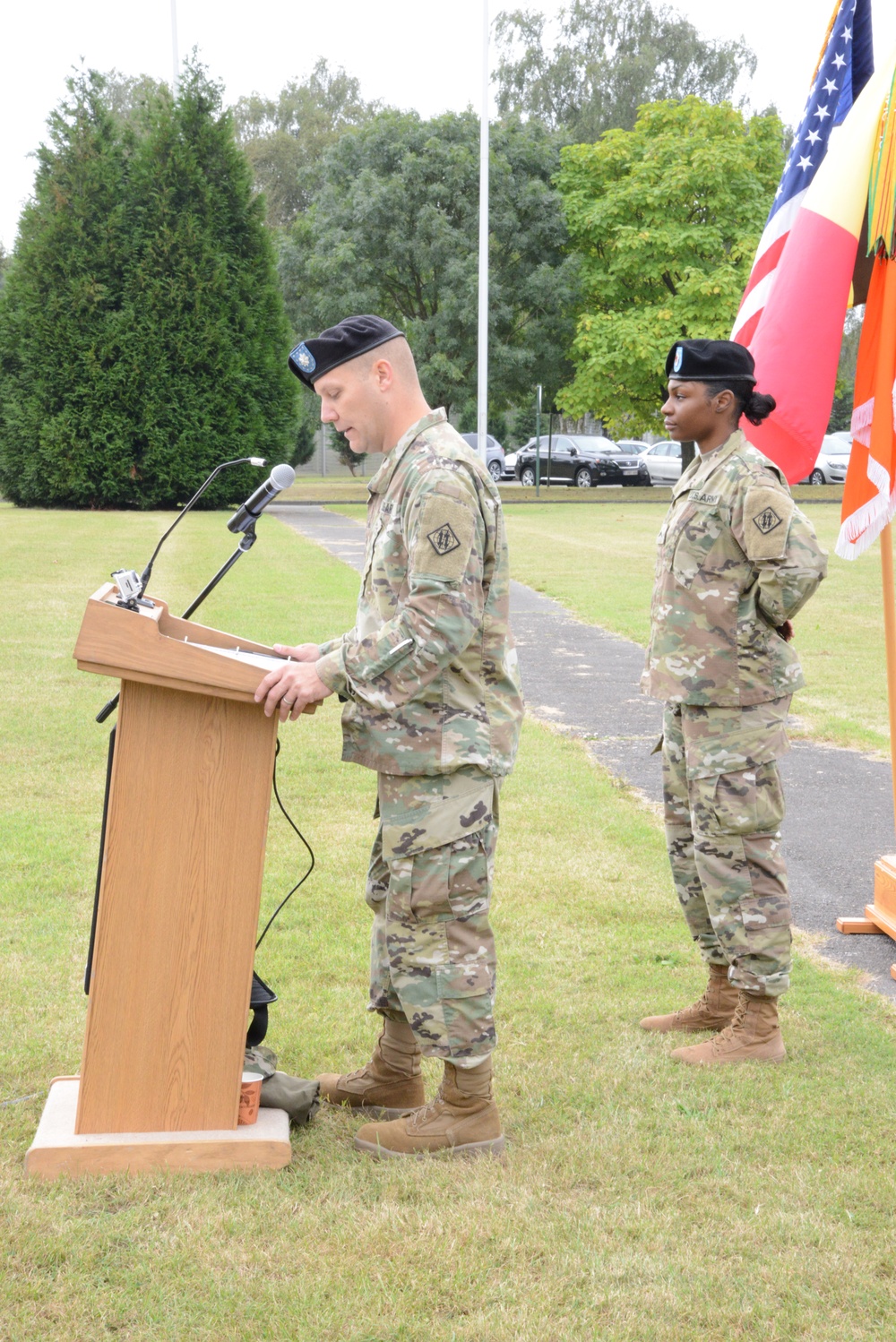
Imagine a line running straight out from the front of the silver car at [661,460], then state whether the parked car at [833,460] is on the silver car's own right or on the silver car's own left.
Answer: on the silver car's own left

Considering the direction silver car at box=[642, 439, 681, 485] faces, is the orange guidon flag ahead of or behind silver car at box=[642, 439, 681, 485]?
ahead

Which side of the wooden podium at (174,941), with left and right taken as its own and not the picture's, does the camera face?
left

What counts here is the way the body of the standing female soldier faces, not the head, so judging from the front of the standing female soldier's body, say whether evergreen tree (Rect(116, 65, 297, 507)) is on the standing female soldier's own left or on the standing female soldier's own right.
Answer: on the standing female soldier's own right

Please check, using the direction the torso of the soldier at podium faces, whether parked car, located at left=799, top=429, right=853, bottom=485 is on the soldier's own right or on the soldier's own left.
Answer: on the soldier's own right

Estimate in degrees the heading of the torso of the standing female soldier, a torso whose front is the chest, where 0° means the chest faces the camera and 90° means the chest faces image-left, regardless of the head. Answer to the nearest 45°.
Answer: approximately 90°

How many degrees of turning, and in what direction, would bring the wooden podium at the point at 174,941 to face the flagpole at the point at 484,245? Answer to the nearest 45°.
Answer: approximately 90° to its right

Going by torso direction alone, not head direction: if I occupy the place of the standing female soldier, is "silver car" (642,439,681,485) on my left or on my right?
on my right

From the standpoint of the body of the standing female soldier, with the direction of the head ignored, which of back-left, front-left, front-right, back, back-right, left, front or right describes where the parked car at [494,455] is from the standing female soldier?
right

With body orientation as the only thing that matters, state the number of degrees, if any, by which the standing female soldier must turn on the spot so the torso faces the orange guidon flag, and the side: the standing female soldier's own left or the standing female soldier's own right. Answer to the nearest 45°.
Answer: approximately 135° to the standing female soldier's own right

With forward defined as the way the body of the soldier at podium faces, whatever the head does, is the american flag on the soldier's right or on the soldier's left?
on the soldier's right

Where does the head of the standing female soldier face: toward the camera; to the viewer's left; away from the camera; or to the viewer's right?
to the viewer's left

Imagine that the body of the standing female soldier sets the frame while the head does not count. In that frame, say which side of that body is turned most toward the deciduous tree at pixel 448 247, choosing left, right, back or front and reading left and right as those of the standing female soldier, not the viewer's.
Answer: right
